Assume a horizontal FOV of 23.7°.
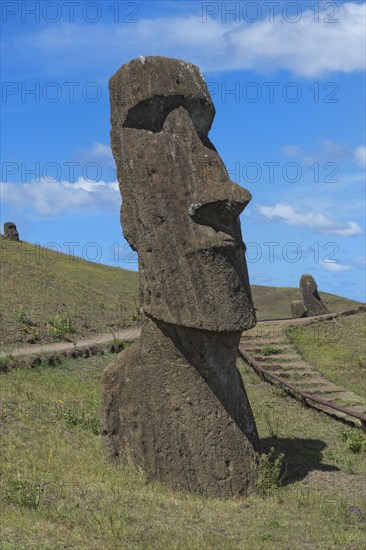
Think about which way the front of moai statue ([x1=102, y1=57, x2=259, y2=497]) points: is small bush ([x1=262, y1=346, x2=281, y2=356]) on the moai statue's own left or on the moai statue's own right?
on the moai statue's own left

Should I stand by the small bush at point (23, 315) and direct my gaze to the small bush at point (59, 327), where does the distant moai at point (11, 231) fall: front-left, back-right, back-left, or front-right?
back-left

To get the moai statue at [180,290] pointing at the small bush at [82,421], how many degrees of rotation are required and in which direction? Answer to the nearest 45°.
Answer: approximately 180°

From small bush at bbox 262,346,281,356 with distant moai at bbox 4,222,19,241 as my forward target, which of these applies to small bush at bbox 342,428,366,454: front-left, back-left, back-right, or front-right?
back-left

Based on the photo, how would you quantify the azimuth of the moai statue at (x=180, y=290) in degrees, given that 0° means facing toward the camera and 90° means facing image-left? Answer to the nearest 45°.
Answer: approximately 315°

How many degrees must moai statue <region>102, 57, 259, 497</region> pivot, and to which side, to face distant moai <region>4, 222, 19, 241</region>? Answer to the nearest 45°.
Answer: approximately 135° to its left

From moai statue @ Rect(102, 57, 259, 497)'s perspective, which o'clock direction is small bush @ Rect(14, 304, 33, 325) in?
The small bush is roughly at 7 o'clock from the moai statue.
